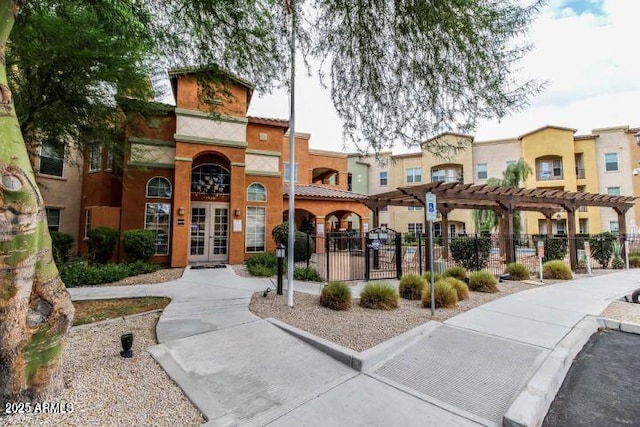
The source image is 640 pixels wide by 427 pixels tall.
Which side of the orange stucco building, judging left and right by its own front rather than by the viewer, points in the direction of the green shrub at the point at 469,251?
left

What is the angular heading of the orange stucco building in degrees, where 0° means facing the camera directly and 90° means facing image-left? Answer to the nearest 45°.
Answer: approximately 0°

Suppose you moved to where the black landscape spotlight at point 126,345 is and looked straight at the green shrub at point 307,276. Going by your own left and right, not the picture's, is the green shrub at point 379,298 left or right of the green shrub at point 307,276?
right

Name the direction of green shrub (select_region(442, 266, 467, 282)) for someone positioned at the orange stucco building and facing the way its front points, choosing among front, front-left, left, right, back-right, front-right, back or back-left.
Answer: front-left

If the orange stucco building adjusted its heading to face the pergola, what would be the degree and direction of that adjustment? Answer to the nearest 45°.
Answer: approximately 90° to its left

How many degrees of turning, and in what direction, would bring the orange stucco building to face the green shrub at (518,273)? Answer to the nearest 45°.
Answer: approximately 45° to its left

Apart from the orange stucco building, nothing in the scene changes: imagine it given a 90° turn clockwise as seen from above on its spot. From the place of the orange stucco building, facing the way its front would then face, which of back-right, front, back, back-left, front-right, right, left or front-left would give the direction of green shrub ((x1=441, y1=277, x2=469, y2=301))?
back-left

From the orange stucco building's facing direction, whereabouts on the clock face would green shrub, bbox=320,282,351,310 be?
The green shrub is roughly at 11 o'clock from the orange stucco building.

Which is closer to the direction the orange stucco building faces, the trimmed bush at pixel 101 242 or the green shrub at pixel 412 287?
the green shrub

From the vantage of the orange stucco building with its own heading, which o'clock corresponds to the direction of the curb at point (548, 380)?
The curb is roughly at 11 o'clock from the orange stucco building.

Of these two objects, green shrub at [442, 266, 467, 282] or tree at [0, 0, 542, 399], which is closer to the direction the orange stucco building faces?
the tree

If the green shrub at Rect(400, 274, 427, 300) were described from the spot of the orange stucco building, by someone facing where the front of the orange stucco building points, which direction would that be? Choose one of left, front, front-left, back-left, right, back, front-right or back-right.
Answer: front-left

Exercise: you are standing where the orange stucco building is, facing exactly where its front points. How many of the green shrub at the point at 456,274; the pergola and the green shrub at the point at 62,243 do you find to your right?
1

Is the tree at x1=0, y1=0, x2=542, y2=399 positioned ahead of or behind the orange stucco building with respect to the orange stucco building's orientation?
ahead

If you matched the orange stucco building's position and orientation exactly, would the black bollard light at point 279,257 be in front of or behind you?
in front

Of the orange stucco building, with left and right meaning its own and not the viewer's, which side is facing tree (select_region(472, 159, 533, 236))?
left
